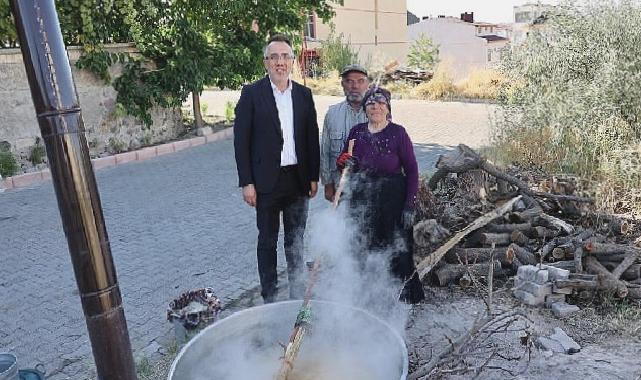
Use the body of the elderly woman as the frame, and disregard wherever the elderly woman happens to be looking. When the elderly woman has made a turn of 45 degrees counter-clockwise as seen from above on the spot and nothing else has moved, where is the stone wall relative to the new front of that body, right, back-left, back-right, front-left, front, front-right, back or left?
back

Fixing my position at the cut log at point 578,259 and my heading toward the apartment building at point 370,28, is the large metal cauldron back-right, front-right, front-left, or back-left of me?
back-left

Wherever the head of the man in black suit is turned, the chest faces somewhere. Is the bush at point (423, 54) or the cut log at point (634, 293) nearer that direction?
the cut log

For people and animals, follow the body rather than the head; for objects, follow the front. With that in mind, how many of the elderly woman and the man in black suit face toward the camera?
2

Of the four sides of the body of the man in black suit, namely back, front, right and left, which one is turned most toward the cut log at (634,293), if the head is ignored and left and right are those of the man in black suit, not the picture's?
left

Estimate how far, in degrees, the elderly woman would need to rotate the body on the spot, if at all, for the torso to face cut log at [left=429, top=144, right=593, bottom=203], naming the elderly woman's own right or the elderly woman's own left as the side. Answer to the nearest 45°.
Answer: approximately 135° to the elderly woman's own left

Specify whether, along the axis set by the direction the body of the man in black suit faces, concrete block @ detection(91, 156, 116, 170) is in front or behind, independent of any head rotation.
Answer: behind

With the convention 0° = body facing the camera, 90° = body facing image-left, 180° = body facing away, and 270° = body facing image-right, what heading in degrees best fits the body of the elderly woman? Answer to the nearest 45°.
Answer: approximately 0°

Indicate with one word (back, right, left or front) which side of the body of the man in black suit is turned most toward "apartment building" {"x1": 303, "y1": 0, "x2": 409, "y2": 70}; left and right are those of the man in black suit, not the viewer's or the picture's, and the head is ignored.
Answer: back

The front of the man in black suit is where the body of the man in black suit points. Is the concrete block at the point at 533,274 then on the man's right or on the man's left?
on the man's left

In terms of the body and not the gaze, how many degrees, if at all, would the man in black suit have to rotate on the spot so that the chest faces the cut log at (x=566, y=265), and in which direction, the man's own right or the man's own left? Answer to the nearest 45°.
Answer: approximately 90° to the man's own left
